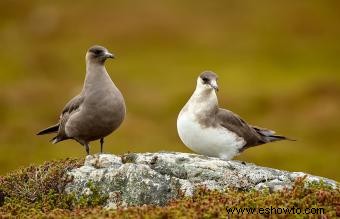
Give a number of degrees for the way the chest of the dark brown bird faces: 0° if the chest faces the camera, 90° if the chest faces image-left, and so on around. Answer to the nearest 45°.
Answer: approximately 315°

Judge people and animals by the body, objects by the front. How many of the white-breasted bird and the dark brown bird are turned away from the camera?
0

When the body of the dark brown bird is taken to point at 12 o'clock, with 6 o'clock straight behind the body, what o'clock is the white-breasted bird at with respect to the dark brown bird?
The white-breasted bird is roughly at 11 o'clock from the dark brown bird.

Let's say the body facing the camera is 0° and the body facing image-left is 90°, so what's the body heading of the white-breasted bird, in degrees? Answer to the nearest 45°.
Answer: approximately 45°

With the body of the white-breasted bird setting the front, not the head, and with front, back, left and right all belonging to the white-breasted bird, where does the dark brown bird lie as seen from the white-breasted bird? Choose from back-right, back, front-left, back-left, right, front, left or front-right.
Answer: front-right
